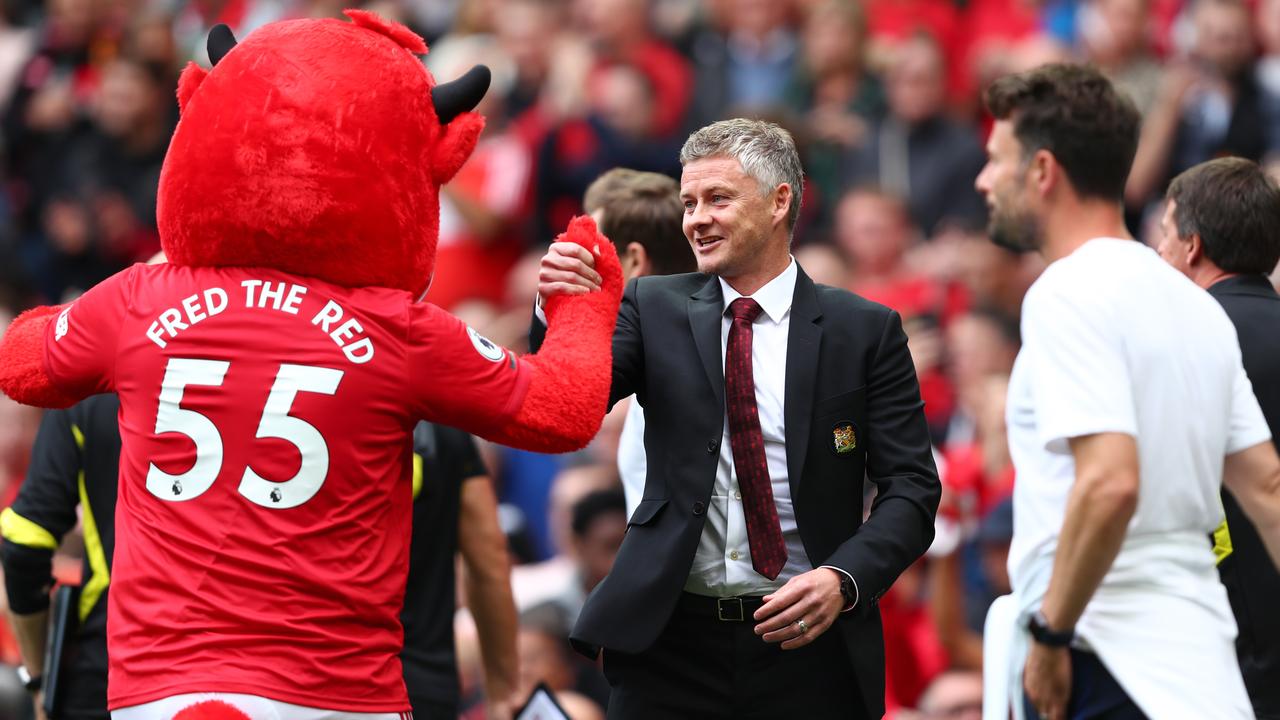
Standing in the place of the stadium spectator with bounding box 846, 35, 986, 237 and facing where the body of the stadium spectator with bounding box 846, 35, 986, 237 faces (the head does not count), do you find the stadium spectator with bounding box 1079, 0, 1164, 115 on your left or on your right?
on your left

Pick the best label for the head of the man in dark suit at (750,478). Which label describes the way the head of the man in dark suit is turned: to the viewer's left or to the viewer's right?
to the viewer's left

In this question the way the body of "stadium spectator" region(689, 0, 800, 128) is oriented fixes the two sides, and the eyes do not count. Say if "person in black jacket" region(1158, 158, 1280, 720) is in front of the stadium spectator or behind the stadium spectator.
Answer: in front

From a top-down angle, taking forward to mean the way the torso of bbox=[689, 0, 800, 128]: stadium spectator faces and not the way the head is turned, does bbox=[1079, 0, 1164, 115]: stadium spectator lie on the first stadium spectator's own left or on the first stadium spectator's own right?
on the first stadium spectator's own left

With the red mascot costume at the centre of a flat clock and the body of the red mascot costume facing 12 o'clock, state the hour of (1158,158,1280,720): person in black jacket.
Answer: The person in black jacket is roughly at 3 o'clock from the red mascot costume.

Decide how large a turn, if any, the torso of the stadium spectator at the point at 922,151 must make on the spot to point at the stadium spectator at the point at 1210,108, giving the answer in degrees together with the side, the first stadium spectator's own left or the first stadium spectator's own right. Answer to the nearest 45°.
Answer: approximately 90° to the first stadium spectator's own left

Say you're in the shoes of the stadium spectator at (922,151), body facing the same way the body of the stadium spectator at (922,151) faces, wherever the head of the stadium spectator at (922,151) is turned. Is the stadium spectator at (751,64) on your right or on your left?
on your right

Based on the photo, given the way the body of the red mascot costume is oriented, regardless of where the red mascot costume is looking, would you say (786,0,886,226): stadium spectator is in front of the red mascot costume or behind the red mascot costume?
in front

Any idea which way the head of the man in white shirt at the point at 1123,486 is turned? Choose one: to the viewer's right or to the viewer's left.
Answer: to the viewer's left

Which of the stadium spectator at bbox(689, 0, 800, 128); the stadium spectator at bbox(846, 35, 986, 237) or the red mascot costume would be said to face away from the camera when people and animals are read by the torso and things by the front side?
the red mascot costume

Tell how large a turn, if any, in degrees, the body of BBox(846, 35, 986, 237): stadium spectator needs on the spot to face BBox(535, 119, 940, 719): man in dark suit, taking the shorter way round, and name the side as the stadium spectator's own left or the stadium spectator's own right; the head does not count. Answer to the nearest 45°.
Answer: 0° — they already face them

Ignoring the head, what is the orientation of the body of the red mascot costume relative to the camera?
away from the camera

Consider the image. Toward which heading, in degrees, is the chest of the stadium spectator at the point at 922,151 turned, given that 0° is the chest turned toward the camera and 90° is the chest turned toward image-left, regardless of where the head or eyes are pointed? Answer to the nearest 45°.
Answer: approximately 0°

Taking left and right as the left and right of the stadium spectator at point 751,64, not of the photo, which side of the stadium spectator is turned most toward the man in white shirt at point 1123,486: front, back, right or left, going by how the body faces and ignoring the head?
front
